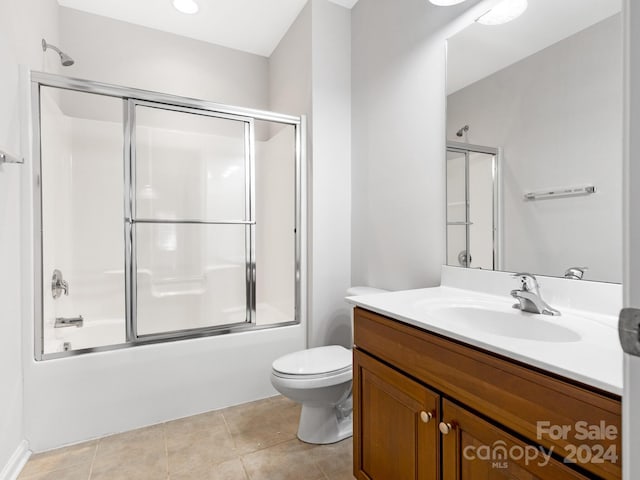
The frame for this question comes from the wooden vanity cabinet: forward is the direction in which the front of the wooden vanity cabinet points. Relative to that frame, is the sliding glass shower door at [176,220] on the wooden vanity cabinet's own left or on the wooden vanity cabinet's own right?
on the wooden vanity cabinet's own right

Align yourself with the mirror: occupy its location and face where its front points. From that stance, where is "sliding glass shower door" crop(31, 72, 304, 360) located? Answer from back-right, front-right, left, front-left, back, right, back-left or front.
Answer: front-right

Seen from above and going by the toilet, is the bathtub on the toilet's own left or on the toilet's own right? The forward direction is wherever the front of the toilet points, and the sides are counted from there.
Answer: on the toilet's own right

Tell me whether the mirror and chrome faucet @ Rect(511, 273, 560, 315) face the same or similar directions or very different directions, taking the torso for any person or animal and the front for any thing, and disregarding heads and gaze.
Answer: same or similar directions

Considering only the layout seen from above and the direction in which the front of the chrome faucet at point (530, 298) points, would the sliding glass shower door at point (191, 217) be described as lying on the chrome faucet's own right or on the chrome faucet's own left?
on the chrome faucet's own right

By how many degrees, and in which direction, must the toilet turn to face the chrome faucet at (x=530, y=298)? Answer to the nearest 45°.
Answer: approximately 90° to its left

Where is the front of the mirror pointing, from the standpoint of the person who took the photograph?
facing the viewer and to the left of the viewer

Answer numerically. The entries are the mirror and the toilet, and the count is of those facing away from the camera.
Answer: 0

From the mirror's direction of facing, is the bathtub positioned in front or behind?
in front

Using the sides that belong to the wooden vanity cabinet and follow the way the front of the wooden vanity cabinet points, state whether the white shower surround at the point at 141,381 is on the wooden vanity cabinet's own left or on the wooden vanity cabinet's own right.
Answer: on the wooden vanity cabinet's own right

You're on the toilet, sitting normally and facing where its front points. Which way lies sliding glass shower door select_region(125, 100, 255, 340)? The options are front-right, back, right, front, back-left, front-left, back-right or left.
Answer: right
